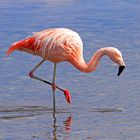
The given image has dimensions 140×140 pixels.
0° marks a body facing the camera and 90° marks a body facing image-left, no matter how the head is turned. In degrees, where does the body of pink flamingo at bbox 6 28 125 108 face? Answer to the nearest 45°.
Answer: approximately 270°
